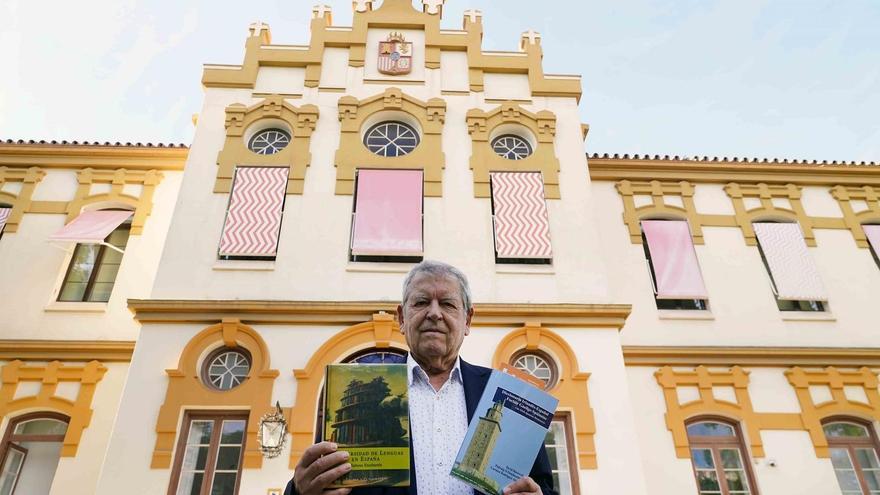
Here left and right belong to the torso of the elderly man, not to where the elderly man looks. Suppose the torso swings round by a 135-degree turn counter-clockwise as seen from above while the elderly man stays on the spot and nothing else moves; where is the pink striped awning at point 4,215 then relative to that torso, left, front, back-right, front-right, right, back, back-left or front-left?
left

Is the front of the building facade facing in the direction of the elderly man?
yes

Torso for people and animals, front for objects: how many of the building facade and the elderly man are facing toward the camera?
2

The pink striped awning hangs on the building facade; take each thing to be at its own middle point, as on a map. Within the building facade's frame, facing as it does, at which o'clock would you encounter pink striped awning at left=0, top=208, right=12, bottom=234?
The pink striped awning is roughly at 3 o'clock from the building facade.

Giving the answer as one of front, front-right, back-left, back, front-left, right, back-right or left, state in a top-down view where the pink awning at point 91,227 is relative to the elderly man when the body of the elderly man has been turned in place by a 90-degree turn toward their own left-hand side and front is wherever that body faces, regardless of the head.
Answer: back-left

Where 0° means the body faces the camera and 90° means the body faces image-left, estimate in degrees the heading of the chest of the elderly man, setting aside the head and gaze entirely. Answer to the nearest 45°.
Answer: approximately 0°

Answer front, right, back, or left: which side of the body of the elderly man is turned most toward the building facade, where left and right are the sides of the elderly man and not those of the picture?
back
